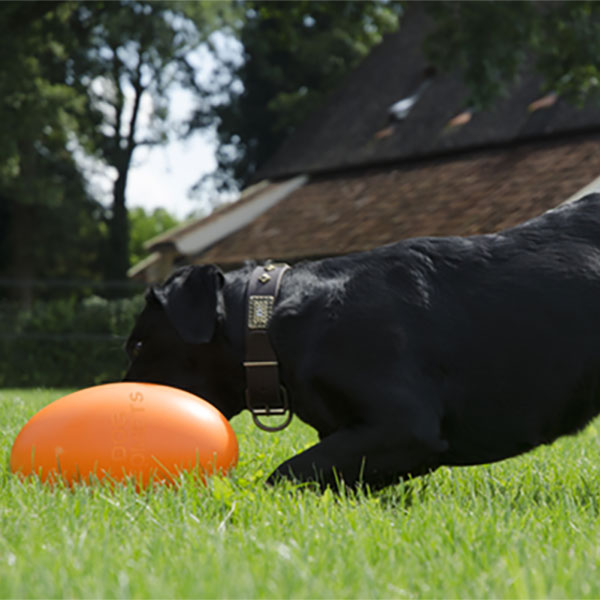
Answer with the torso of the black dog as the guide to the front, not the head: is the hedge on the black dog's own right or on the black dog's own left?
on the black dog's own right

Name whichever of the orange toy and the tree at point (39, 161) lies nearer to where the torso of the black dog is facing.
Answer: the orange toy

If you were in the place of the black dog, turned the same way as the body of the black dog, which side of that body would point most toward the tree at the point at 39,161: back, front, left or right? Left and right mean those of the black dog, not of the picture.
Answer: right

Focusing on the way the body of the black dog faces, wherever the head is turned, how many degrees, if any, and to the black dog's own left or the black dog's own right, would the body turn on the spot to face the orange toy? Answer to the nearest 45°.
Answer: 0° — it already faces it

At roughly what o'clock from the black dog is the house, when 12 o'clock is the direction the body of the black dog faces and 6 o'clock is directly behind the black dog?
The house is roughly at 3 o'clock from the black dog.

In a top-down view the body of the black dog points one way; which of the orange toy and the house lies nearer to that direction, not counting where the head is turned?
the orange toy

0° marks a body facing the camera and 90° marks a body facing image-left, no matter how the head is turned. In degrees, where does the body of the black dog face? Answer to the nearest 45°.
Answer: approximately 90°
